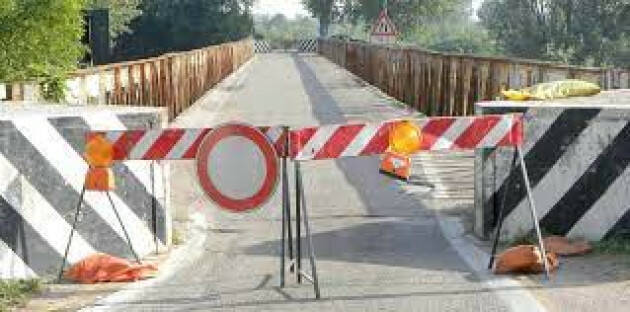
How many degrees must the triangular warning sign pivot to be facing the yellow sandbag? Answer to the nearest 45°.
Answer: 0° — it already faces it

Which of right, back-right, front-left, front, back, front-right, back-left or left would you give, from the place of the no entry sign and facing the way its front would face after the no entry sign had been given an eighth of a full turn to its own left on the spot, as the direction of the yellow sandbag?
left

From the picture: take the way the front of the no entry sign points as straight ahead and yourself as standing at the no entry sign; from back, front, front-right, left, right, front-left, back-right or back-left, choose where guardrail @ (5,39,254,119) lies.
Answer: back

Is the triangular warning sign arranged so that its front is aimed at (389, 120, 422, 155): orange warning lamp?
yes

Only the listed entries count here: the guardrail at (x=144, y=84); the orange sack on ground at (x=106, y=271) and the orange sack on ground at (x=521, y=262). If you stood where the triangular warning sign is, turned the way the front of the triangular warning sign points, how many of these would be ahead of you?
3

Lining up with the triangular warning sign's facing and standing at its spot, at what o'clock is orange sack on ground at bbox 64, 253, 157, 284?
The orange sack on ground is roughly at 12 o'clock from the triangular warning sign.

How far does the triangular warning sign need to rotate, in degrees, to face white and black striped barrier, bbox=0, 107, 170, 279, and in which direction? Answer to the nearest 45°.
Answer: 0° — it already faces it

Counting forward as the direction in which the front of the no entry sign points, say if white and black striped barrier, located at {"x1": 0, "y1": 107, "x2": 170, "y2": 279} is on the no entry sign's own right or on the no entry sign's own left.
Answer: on the no entry sign's own right

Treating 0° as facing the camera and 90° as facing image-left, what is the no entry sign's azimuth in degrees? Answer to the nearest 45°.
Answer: approximately 0°

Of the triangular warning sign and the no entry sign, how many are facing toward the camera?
2

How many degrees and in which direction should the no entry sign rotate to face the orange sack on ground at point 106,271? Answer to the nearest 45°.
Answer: approximately 90° to its right

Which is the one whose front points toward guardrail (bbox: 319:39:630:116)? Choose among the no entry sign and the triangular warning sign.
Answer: the triangular warning sign

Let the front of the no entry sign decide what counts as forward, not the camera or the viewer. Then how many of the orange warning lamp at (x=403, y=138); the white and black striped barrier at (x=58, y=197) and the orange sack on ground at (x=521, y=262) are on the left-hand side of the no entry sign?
2
